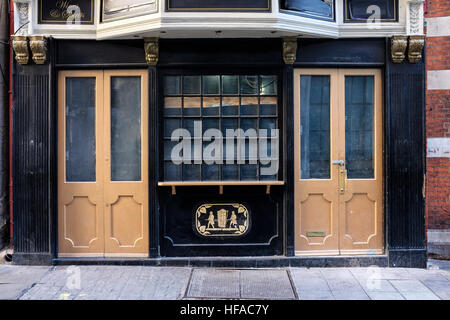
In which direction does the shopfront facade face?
toward the camera
